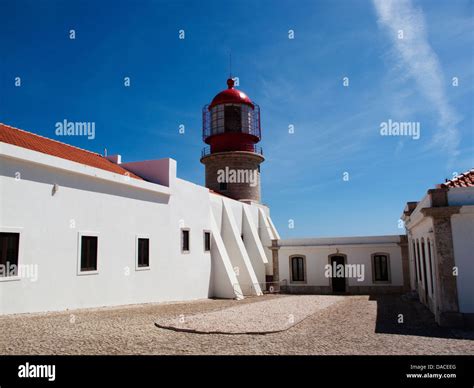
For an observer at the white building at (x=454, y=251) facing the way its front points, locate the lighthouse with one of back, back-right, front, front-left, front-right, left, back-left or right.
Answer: front-right

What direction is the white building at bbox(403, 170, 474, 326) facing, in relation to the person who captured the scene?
facing to the left of the viewer
